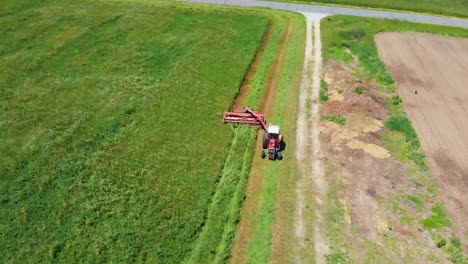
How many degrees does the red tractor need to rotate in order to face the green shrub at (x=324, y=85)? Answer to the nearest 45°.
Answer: approximately 135° to its left

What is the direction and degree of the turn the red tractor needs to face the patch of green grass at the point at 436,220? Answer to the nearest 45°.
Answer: approximately 45° to its left

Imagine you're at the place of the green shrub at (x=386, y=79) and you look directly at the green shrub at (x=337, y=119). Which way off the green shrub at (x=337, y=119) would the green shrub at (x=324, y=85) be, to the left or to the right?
right

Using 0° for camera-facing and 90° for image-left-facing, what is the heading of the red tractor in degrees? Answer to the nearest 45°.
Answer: approximately 0°

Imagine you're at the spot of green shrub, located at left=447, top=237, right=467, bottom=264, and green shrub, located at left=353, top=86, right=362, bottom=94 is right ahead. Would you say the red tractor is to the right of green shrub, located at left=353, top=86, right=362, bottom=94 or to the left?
left

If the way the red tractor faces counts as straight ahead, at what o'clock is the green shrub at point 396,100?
The green shrub is roughly at 8 o'clock from the red tractor.

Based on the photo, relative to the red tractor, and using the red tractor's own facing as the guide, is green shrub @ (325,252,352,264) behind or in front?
in front

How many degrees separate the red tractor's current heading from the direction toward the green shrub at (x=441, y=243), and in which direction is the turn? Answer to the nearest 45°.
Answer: approximately 45° to its left

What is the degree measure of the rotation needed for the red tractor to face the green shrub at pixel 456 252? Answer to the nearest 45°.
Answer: approximately 45° to its left

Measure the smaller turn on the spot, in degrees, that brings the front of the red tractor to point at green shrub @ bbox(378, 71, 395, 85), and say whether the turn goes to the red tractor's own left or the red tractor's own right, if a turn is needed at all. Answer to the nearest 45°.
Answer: approximately 135° to the red tractor's own left

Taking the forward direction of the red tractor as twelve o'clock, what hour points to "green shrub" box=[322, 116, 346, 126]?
The green shrub is roughly at 8 o'clock from the red tractor.
